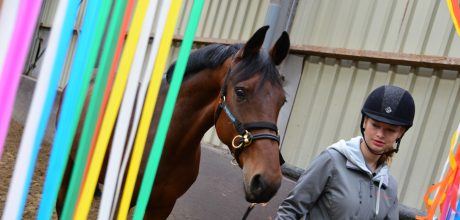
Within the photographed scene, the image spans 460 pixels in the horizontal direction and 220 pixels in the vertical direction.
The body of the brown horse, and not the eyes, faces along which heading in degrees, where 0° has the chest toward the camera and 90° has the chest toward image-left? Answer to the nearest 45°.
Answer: approximately 315°

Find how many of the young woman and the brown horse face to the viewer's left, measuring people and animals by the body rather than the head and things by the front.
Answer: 0

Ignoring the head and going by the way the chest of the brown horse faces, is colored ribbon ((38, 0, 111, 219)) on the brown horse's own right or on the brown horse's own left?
on the brown horse's own right

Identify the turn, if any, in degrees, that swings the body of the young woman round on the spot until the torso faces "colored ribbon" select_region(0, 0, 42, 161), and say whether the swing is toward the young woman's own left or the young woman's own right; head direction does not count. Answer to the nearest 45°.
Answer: approximately 90° to the young woman's own right

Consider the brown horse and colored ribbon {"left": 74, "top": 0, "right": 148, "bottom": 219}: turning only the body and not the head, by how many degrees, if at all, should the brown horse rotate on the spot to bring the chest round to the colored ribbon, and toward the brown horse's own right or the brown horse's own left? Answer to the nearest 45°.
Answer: approximately 45° to the brown horse's own right

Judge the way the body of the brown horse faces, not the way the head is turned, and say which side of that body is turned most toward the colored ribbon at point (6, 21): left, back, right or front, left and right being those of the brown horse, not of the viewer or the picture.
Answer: right

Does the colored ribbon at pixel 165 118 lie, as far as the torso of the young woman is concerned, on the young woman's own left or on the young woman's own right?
on the young woman's own right
